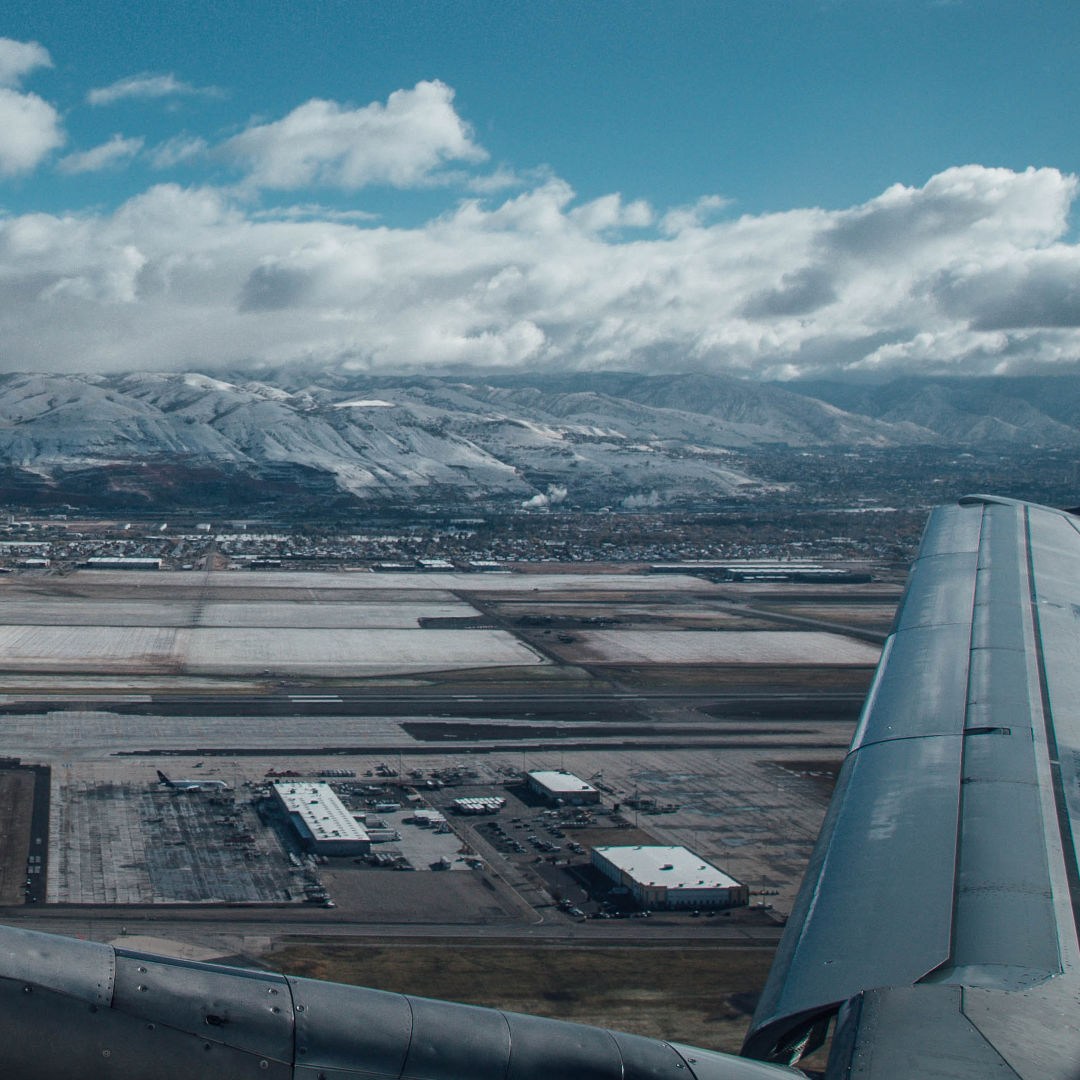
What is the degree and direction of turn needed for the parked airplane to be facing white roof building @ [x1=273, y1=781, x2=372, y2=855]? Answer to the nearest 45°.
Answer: approximately 45° to its right

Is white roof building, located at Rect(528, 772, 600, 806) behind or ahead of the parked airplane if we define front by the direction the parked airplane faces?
ahead

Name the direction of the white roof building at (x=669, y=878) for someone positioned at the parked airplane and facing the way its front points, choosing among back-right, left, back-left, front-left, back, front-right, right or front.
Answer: front-right

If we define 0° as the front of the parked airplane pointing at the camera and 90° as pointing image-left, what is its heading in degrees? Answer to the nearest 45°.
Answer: approximately 270°
